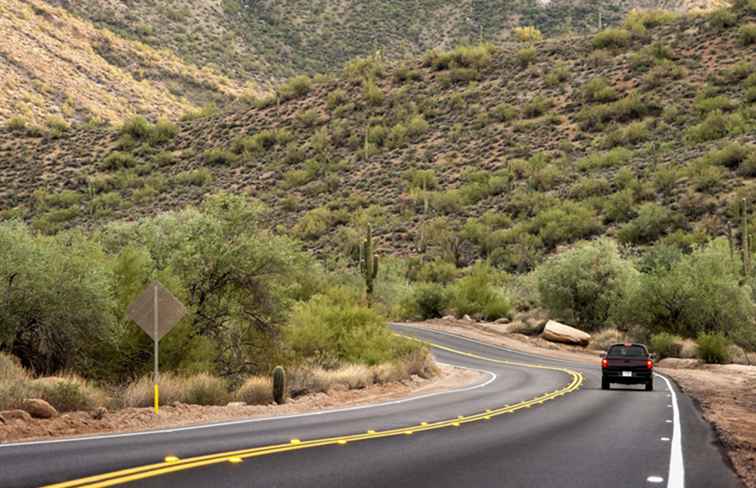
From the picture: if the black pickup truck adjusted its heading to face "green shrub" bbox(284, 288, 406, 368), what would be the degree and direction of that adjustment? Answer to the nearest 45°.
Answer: approximately 90° to its left

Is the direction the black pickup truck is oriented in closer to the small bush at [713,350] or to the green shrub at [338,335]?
the small bush

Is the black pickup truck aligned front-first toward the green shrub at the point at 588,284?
yes

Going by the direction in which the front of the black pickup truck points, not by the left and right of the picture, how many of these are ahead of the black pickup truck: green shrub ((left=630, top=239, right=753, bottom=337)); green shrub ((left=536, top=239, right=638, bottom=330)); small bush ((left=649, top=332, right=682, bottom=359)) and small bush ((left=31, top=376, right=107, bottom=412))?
3

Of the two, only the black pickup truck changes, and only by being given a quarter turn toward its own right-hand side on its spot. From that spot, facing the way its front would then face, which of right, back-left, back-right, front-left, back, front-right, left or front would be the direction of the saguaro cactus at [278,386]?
back-right

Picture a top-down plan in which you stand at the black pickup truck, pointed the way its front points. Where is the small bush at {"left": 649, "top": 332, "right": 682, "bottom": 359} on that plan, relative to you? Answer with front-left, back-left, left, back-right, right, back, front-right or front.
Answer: front

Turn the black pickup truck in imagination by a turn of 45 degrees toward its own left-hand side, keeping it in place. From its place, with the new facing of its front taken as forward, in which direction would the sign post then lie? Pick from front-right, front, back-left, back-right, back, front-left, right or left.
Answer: left

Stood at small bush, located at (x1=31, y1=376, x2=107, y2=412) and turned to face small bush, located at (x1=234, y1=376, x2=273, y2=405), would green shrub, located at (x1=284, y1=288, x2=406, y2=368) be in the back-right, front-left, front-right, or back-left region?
front-left

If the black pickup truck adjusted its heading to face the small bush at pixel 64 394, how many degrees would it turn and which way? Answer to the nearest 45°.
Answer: approximately 135° to its left

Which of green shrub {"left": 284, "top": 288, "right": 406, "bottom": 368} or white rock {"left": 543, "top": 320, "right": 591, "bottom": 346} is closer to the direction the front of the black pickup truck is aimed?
the white rock

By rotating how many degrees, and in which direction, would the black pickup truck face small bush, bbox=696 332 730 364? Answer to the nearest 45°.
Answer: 0° — it already faces it

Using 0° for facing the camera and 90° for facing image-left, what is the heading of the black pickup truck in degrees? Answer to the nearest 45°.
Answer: approximately 180°

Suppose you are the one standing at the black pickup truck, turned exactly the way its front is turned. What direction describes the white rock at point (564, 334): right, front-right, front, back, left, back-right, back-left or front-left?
front
